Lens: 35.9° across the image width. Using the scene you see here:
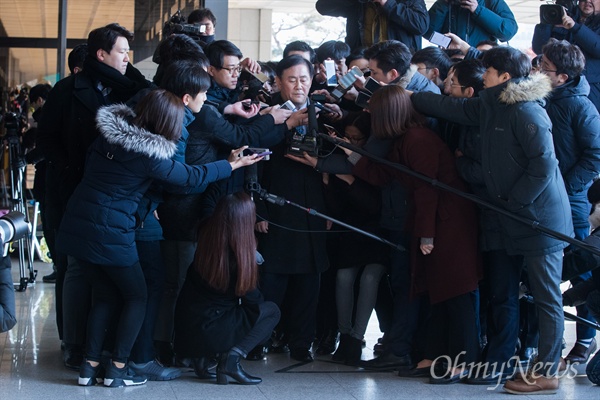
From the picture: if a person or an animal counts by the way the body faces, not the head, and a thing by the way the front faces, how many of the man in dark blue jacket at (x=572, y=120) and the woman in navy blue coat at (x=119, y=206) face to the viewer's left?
1

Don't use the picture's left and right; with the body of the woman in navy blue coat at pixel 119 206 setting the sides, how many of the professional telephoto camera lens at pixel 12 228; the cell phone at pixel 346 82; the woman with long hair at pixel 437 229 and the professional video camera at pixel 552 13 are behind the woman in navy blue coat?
1

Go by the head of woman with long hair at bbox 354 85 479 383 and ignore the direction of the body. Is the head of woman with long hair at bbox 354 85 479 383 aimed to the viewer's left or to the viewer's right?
to the viewer's left

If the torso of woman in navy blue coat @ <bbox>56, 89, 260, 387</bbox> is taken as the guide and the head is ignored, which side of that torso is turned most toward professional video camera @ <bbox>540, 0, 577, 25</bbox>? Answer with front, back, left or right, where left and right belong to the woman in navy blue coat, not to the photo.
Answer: front

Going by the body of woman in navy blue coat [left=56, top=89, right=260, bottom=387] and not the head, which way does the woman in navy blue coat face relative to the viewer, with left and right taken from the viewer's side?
facing away from the viewer and to the right of the viewer

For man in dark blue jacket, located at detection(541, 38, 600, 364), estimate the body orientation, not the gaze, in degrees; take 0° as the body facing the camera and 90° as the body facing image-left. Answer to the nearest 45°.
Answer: approximately 90°

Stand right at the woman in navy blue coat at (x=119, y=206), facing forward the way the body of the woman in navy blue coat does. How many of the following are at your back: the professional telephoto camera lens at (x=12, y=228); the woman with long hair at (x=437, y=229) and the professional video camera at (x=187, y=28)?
1

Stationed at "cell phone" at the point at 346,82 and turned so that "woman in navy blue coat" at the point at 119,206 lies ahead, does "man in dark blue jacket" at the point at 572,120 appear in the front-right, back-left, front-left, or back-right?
back-left

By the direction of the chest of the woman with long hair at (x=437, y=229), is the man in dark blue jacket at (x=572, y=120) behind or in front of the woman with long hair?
behind

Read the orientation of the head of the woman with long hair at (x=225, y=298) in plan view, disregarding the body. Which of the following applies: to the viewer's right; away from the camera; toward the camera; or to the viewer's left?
away from the camera

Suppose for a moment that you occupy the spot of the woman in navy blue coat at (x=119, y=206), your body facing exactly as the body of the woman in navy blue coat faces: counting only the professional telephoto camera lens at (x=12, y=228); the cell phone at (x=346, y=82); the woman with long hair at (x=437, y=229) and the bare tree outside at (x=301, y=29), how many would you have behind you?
1

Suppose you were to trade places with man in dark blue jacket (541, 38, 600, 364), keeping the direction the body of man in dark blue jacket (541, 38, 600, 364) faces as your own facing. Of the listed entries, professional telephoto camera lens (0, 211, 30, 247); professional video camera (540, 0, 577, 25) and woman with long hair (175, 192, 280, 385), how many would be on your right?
1
